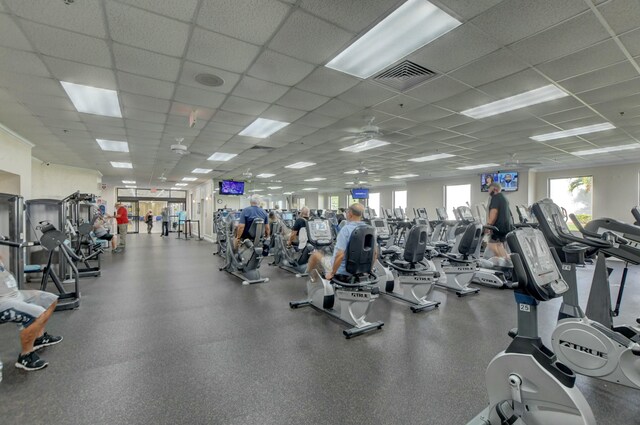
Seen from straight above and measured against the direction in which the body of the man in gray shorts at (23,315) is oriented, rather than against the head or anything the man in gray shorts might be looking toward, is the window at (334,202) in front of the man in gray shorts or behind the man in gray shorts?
in front

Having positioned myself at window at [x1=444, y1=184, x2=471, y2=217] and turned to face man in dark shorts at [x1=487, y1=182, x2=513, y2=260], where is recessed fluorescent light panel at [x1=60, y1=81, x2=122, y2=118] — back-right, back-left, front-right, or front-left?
front-right

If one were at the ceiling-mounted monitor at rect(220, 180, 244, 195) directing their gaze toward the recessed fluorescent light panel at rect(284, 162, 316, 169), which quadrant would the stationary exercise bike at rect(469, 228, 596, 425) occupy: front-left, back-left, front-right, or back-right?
front-right

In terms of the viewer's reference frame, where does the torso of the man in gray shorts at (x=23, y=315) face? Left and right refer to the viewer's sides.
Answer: facing to the right of the viewer

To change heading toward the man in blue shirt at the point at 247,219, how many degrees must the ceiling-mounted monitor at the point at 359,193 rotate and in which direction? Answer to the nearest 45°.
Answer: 0° — it already faces them

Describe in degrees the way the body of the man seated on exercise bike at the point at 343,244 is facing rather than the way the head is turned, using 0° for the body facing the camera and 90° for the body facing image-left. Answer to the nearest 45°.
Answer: approximately 135°

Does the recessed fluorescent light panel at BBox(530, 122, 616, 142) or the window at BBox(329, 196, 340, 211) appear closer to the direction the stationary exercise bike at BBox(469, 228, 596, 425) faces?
the window

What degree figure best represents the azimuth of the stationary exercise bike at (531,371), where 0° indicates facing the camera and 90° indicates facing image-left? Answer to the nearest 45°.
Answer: approximately 135°

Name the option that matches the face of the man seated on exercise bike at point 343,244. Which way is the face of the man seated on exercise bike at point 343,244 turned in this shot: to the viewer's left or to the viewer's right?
to the viewer's left

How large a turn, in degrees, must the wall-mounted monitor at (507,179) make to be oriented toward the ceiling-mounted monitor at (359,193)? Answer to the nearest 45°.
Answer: approximately 90° to its right

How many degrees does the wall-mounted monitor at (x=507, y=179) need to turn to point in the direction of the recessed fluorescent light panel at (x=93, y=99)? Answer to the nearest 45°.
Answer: approximately 45° to its right

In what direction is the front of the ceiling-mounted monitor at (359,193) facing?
toward the camera

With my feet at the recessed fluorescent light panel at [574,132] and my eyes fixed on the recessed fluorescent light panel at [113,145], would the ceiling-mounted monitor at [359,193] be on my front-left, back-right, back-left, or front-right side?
front-right

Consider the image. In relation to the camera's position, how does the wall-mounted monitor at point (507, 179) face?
facing the viewer
